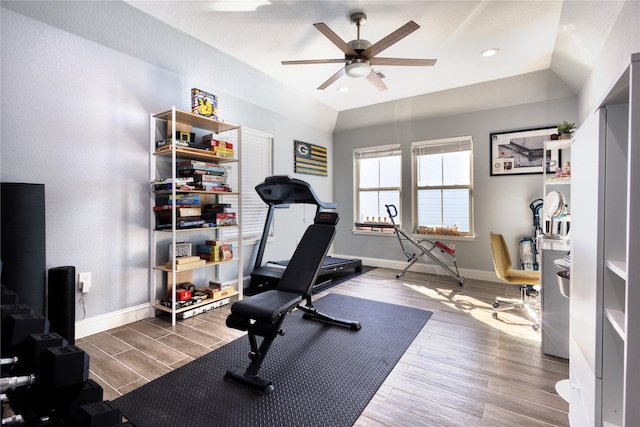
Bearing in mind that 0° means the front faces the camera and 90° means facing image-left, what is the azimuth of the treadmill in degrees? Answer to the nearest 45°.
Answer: approximately 45°

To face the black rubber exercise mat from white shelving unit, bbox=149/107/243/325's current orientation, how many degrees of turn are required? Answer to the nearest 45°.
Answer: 0° — it already faces it

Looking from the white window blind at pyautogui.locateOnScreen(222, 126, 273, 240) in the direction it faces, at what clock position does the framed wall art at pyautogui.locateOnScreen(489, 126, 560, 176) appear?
The framed wall art is roughly at 11 o'clock from the white window blind.

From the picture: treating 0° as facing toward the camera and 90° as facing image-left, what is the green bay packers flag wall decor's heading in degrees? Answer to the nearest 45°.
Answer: approximately 315°

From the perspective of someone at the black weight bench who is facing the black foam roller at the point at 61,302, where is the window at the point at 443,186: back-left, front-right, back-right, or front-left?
back-right

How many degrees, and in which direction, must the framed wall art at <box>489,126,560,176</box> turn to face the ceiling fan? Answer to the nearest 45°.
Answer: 0° — it already faces it

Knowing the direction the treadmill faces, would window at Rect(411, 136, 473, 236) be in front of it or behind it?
behind

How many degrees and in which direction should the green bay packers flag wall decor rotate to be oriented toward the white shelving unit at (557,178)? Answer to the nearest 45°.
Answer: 0° — it already faces it

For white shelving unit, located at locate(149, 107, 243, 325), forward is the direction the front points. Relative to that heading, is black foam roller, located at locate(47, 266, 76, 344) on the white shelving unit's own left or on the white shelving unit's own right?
on the white shelving unit's own right
